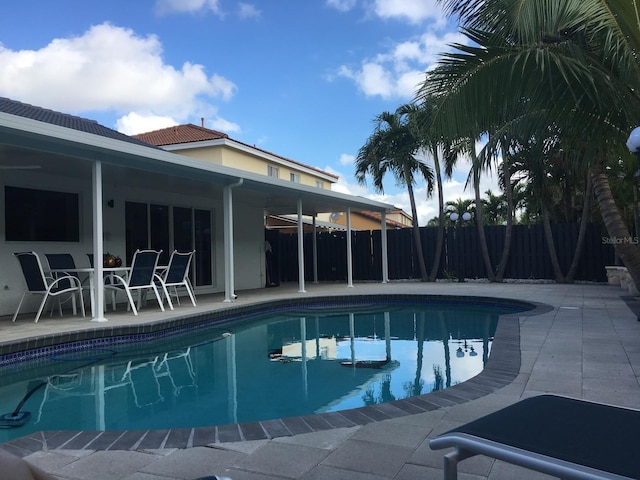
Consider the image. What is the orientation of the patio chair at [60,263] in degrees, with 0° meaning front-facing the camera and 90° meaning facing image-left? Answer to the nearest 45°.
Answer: approximately 315°

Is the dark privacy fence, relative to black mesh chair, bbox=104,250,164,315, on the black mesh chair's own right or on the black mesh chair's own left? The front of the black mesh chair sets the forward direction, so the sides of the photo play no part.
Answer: on the black mesh chair's own right

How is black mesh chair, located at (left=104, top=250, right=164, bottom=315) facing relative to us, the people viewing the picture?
facing away from the viewer and to the left of the viewer

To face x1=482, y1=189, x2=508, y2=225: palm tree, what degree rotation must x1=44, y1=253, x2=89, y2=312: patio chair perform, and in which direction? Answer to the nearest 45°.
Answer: approximately 90° to its left

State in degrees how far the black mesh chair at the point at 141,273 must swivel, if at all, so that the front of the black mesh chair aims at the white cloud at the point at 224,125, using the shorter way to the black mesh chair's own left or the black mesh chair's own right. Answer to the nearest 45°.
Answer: approximately 45° to the black mesh chair's own right

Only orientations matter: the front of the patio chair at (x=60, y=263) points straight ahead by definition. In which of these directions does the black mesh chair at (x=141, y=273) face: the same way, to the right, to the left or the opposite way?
the opposite way

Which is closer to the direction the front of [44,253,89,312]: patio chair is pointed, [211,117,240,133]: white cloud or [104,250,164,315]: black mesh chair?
the black mesh chair
